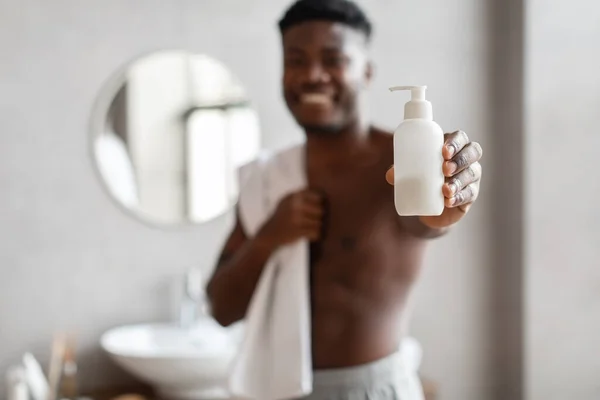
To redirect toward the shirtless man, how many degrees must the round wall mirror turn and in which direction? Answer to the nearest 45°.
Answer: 0° — it already faces them

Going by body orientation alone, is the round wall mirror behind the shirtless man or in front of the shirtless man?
behind

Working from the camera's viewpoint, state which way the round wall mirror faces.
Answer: facing the viewer

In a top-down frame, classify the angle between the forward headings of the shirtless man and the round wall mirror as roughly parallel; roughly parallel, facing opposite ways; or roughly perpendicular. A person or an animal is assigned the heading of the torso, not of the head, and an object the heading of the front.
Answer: roughly parallel

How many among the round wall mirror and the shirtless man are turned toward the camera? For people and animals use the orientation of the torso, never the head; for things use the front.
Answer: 2

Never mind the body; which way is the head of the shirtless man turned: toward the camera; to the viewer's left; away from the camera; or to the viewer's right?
toward the camera

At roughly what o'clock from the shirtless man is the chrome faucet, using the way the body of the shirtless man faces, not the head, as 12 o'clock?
The chrome faucet is roughly at 5 o'clock from the shirtless man.

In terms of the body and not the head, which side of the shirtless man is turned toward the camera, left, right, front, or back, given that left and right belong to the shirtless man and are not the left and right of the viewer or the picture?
front

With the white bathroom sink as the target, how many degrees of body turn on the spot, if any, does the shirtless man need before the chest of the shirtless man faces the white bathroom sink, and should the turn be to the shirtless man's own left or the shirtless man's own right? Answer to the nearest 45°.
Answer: approximately 135° to the shirtless man's own right
